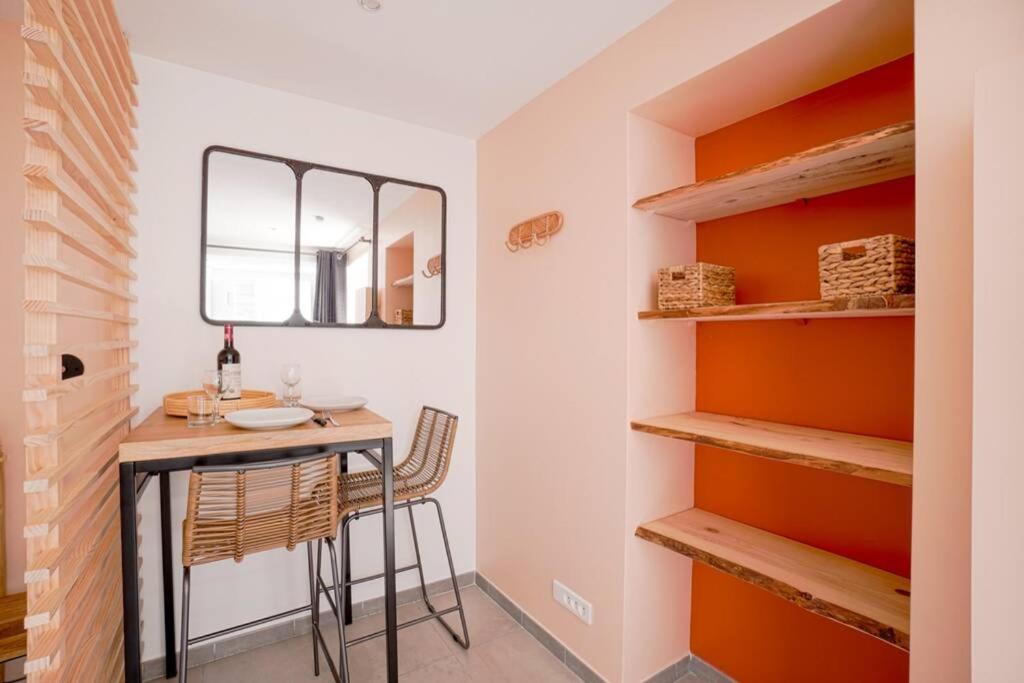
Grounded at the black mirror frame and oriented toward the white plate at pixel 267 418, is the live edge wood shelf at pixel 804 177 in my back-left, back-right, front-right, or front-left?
front-left

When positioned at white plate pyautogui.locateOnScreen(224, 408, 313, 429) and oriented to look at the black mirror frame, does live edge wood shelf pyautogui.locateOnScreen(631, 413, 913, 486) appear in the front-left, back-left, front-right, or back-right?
back-right

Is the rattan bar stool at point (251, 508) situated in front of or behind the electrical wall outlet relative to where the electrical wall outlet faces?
in front

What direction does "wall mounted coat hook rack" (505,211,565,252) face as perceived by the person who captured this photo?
facing the viewer and to the left of the viewer

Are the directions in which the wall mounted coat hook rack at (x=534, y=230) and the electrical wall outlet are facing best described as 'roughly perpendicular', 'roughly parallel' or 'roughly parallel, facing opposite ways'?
roughly parallel

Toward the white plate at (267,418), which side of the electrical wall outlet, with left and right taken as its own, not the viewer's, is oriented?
front

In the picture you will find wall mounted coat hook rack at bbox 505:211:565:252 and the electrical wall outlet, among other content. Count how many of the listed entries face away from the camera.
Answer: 0

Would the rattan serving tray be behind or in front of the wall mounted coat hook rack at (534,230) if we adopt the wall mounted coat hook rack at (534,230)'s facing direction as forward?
in front

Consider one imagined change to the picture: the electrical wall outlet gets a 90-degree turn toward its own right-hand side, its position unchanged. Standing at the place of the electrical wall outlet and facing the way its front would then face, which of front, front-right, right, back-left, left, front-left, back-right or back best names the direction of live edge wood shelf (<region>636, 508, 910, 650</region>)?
back

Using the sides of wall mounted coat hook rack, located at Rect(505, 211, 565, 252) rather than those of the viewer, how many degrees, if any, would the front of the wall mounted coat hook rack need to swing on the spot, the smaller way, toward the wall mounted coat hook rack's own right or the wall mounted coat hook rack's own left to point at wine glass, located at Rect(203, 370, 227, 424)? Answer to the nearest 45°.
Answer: approximately 45° to the wall mounted coat hook rack's own right

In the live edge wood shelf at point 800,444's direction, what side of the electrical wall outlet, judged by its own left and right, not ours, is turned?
left

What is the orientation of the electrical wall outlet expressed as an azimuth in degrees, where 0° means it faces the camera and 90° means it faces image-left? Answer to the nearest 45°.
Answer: approximately 45°

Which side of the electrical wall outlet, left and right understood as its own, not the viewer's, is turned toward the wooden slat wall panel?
front

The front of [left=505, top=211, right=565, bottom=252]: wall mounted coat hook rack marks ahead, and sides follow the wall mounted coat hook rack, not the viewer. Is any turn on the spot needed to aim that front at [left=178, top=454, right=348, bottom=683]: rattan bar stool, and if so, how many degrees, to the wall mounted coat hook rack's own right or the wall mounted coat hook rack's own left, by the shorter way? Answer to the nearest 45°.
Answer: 0° — it already faces it
